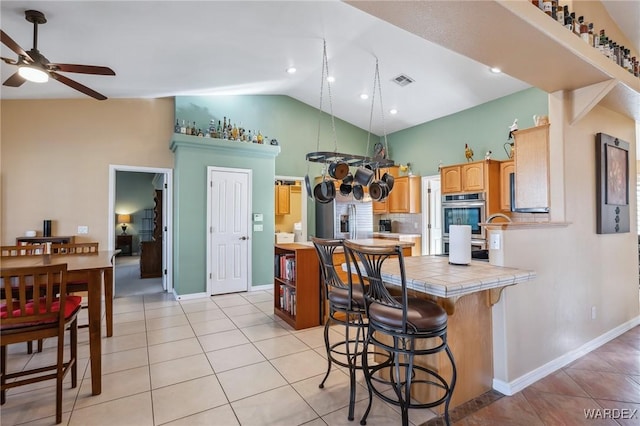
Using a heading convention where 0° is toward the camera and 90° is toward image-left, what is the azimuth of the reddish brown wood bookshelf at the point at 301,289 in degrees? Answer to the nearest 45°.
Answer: approximately 45°

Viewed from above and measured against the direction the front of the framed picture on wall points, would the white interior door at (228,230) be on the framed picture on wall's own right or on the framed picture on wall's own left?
on the framed picture on wall's own right

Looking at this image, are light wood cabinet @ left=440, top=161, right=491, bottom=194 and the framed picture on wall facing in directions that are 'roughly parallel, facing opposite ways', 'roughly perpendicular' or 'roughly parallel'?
roughly perpendicular

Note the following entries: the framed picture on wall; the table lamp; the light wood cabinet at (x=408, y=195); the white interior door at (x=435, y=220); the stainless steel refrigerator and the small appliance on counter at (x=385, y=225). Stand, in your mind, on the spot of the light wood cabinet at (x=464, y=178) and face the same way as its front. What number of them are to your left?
1

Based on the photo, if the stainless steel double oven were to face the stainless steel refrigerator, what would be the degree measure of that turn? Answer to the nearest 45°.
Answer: approximately 45° to its right

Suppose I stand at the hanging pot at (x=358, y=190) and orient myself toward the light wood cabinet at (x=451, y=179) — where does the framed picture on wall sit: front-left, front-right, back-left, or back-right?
front-right

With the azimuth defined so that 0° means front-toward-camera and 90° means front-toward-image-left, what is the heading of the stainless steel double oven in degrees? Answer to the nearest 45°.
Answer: approximately 45°

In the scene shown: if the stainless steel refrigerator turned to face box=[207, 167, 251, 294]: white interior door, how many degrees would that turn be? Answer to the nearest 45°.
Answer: approximately 90° to its right

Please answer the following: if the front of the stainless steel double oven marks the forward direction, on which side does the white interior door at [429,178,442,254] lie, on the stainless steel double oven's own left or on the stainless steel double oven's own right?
on the stainless steel double oven's own right

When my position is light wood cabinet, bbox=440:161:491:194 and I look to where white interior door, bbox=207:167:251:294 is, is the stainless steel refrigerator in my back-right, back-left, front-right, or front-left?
front-right

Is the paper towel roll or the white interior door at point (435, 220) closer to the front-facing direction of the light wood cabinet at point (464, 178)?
the paper towel roll

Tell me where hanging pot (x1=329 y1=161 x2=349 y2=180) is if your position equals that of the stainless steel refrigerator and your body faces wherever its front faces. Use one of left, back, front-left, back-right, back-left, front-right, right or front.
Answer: front-right

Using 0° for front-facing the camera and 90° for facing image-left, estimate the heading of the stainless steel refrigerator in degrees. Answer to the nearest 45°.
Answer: approximately 315°

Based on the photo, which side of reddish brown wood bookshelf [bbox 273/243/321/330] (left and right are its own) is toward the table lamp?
right

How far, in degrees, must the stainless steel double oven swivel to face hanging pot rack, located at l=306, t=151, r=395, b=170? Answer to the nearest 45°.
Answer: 0° — it already faces it
